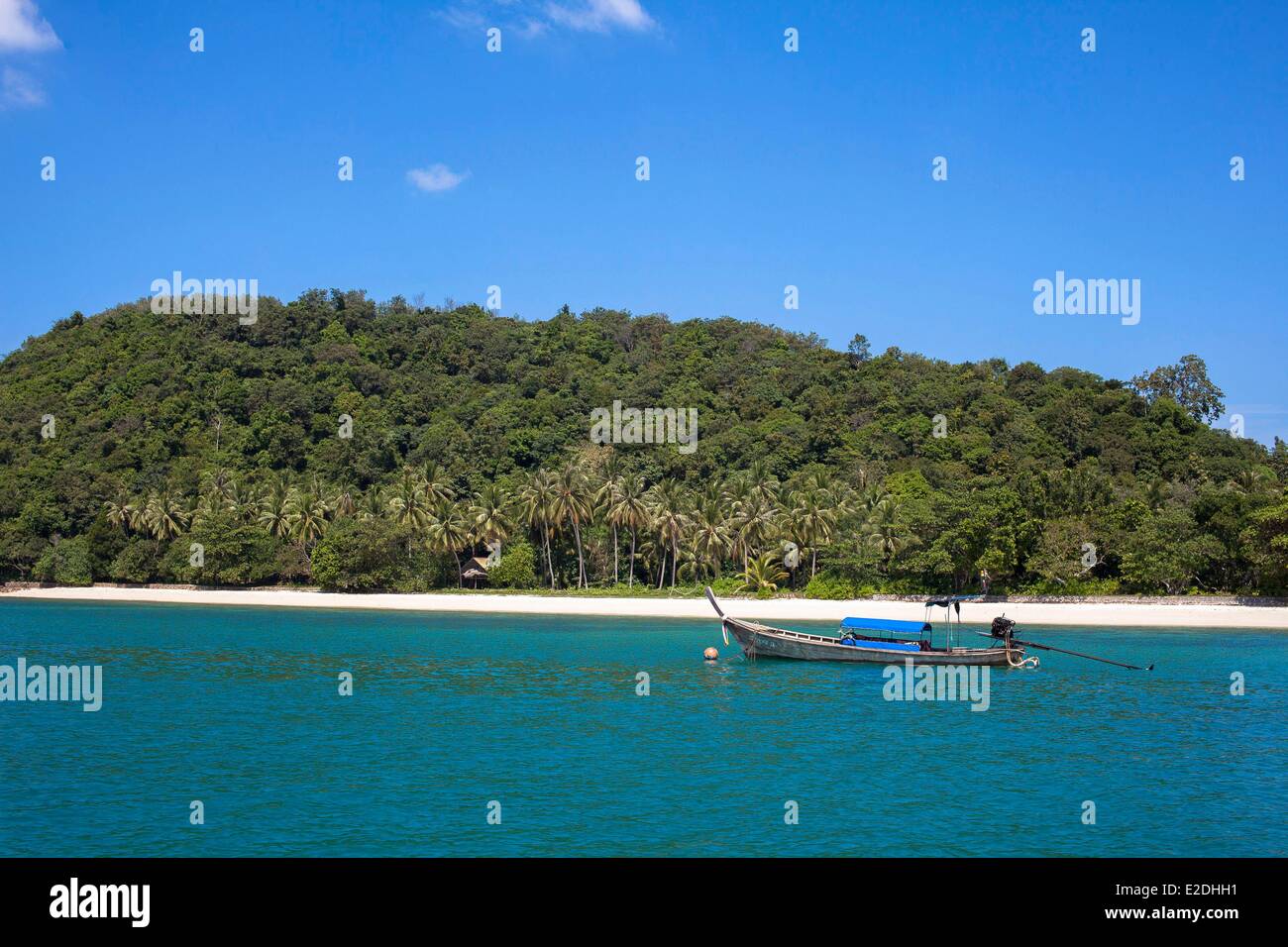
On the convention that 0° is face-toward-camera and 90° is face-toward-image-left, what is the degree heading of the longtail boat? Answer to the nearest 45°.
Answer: approximately 90°
